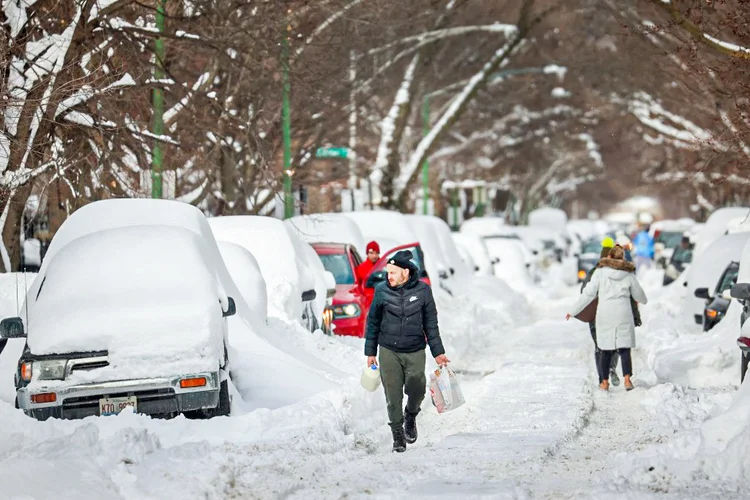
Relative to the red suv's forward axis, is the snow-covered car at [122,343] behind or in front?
in front

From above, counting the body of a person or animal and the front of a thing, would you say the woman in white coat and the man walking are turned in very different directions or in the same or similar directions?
very different directions

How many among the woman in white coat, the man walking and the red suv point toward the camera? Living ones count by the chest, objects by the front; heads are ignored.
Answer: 2

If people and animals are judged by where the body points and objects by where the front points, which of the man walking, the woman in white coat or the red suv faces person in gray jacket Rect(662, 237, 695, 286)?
the woman in white coat

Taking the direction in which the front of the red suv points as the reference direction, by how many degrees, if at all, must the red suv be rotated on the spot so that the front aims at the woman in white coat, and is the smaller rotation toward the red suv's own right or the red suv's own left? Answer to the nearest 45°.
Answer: approximately 45° to the red suv's own left

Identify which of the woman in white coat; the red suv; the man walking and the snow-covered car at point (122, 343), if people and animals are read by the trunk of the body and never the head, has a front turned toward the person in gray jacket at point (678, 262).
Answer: the woman in white coat

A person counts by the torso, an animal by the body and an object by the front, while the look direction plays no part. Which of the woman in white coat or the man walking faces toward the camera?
the man walking

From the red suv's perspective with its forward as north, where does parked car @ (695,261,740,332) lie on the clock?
The parked car is roughly at 9 o'clock from the red suv.

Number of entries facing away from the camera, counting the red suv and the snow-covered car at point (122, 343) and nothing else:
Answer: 0

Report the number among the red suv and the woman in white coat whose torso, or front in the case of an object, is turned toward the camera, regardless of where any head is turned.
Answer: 1

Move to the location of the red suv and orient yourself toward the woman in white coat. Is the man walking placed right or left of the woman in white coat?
right

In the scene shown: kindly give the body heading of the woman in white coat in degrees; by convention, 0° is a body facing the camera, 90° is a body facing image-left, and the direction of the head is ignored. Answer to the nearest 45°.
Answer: approximately 180°

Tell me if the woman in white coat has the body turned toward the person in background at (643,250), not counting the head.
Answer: yes

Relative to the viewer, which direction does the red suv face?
toward the camera

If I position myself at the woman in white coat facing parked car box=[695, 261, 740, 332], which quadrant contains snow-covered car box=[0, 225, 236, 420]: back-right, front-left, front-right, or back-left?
back-left

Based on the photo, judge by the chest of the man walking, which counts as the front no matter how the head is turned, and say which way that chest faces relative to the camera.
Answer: toward the camera

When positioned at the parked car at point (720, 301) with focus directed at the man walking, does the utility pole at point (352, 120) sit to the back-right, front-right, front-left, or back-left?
back-right

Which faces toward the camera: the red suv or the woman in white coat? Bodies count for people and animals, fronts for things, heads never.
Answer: the red suv
